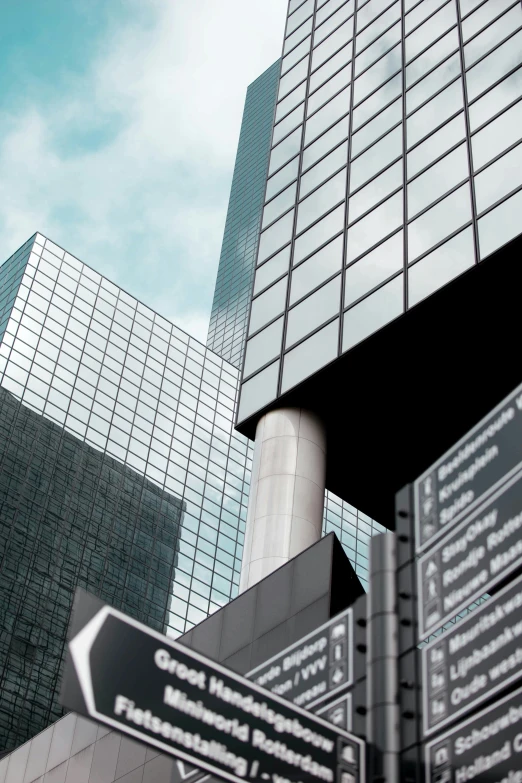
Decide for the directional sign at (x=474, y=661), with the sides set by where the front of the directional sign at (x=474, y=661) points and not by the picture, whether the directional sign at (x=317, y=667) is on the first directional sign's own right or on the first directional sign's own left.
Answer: on the first directional sign's own right

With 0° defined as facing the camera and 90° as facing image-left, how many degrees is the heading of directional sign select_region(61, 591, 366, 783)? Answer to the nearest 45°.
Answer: approximately 315°

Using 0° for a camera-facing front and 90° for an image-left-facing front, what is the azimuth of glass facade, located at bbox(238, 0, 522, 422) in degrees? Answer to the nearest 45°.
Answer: approximately 45°

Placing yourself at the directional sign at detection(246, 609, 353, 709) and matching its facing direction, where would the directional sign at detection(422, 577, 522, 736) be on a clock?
the directional sign at detection(422, 577, 522, 736) is roughly at 9 o'clock from the directional sign at detection(246, 609, 353, 709).

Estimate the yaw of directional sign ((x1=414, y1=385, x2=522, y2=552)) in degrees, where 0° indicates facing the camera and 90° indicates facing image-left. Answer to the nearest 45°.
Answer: approximately 45°
